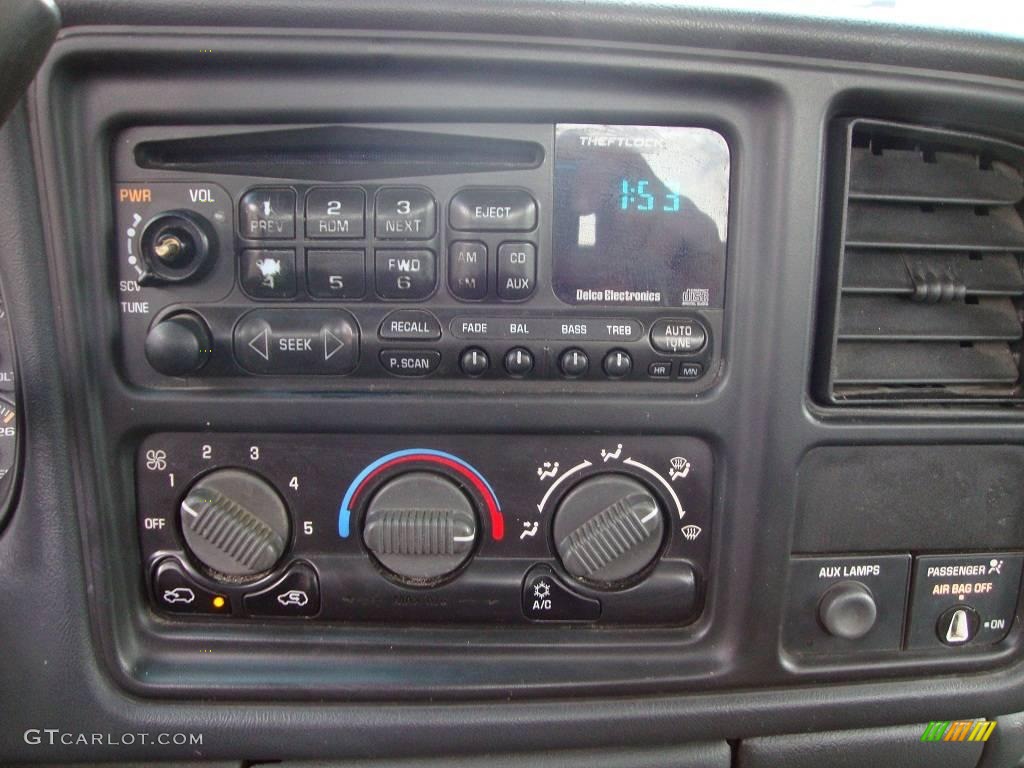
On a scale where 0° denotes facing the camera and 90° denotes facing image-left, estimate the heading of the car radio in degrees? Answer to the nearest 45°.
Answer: approximately 0°

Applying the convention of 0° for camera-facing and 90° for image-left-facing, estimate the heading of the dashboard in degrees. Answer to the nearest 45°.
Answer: approximately 0°
